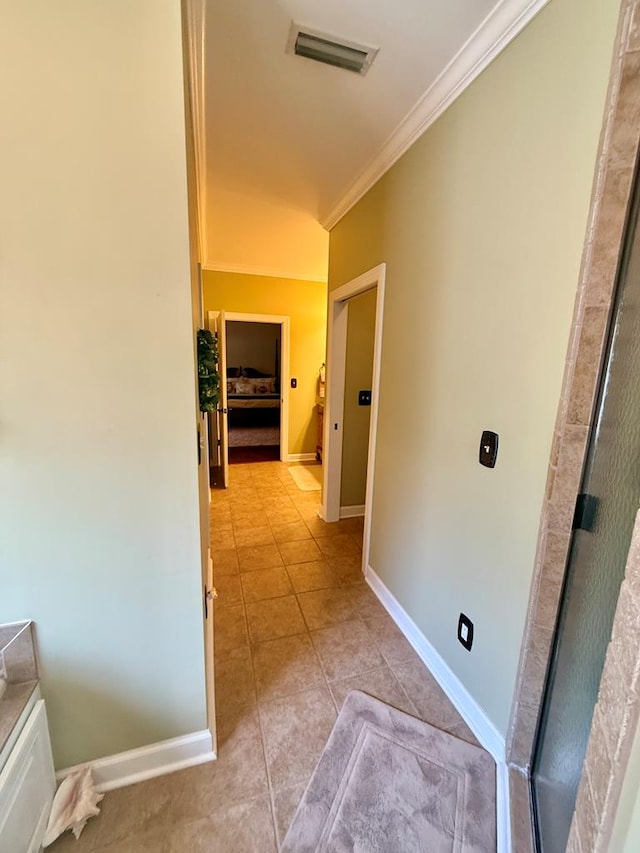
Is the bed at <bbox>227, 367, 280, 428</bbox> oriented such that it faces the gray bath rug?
yes

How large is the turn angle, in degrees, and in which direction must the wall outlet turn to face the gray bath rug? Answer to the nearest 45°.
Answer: approximately 45° to its left

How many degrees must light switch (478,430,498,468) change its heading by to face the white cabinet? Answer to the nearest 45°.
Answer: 0° — it already faces it

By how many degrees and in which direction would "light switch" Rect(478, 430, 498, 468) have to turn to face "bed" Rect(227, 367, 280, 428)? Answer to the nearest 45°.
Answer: approximately 90° to its right

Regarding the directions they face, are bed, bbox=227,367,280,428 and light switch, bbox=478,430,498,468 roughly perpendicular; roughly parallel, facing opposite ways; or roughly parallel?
roughly perpendicular

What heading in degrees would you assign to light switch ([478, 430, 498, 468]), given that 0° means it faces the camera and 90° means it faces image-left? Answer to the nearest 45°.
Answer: approximately 45°
